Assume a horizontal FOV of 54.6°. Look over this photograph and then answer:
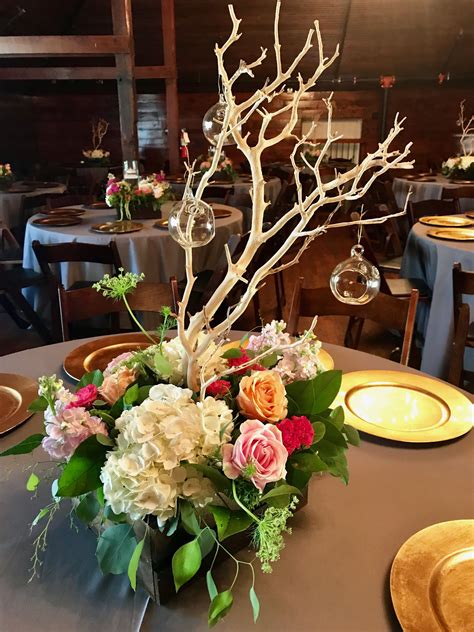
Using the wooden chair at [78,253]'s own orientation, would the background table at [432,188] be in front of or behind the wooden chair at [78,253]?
in front

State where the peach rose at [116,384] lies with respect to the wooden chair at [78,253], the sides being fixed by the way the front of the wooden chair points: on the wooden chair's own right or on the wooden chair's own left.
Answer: on the wooden chair's own right

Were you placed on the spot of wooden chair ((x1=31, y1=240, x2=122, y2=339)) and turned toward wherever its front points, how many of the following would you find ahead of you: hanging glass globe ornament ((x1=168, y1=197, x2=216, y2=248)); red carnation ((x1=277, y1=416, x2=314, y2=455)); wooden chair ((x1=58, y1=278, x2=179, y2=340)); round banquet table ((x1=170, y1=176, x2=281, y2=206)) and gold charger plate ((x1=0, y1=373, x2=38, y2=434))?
1

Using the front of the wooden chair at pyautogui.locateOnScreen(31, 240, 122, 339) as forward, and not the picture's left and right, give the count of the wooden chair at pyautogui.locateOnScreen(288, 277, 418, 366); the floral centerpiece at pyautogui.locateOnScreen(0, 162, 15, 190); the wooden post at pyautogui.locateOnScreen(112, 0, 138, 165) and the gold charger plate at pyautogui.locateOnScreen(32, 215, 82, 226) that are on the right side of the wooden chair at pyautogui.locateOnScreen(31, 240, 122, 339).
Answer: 1

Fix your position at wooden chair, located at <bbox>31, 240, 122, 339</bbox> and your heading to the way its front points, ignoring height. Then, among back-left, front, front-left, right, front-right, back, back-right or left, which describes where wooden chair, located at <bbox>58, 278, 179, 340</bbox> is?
back-right

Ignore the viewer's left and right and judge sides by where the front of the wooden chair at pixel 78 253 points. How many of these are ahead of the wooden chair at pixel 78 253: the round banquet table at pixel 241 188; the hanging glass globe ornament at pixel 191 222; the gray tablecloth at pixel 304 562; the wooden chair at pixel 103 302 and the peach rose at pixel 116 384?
1

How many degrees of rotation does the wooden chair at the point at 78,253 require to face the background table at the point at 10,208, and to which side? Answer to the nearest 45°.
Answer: approximately 45° to its left

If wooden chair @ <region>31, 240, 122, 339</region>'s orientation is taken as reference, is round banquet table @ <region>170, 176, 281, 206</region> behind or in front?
in front

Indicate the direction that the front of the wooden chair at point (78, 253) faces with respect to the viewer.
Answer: facing away from the viewer and to the right of the viewer

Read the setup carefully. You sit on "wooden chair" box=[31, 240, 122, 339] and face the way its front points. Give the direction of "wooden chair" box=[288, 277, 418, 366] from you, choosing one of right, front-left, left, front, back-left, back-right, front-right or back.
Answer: right

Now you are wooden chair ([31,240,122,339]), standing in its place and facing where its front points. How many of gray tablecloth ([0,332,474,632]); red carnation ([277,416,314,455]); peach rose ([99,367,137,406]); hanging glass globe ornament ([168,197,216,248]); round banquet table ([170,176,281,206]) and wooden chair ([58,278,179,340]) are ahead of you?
1

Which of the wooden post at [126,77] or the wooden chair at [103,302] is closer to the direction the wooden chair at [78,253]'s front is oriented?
the wooden post

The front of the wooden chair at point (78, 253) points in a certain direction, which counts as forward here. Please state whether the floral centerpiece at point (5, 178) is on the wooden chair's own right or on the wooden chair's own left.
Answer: on the wooden chair's own left

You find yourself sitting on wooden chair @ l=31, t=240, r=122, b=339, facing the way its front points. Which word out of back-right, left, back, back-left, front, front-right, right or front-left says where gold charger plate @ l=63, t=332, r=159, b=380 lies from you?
back-right

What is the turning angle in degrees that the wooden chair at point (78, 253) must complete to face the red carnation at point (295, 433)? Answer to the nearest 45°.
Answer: approximately 135° to its right

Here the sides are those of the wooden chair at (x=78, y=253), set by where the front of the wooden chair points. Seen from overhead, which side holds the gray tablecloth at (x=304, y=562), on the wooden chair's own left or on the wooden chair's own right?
on the wooden chair's own right

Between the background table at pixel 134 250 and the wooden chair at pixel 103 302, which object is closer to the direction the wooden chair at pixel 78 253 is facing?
the background table

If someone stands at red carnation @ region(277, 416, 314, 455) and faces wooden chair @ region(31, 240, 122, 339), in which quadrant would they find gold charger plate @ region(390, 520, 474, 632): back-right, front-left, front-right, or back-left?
back-right

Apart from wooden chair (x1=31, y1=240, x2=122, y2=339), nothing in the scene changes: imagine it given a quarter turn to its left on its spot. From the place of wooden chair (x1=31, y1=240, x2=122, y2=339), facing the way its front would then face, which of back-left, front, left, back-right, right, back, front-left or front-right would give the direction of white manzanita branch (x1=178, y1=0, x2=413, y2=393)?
back-left
